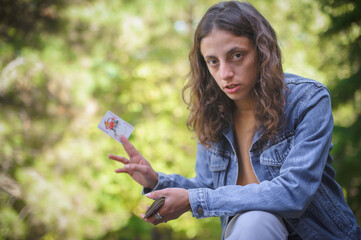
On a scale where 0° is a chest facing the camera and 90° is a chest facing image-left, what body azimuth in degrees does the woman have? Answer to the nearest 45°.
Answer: approximately 45°
